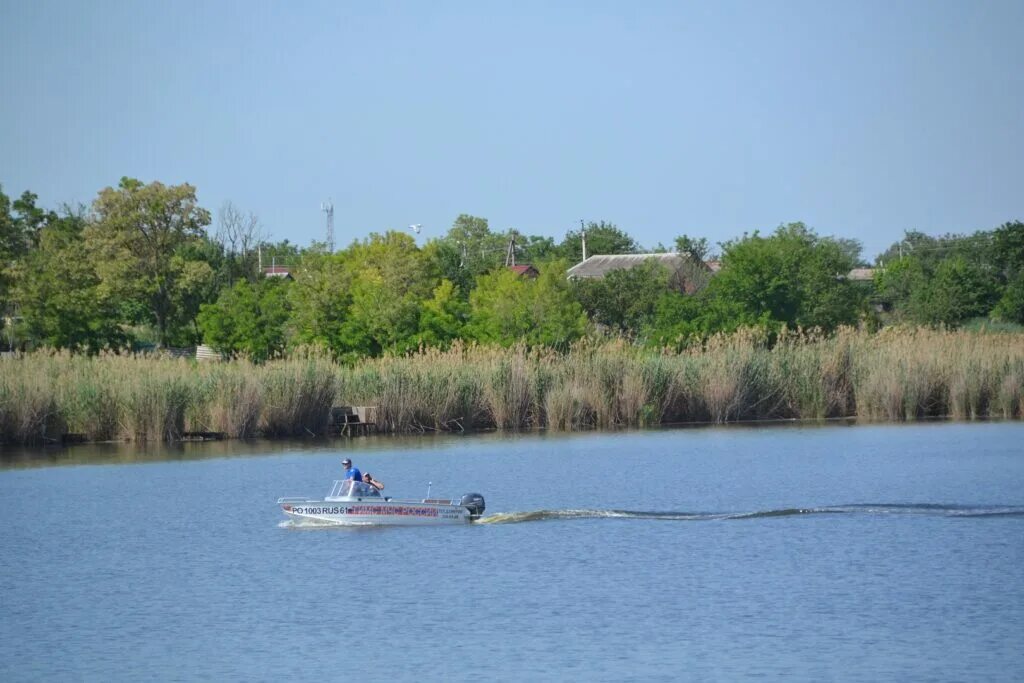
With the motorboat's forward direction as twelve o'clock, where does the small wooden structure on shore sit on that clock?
The small wooden structure on shore is roughly at 3 o'clock from the motorboat.

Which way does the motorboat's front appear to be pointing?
to the viewer's left
